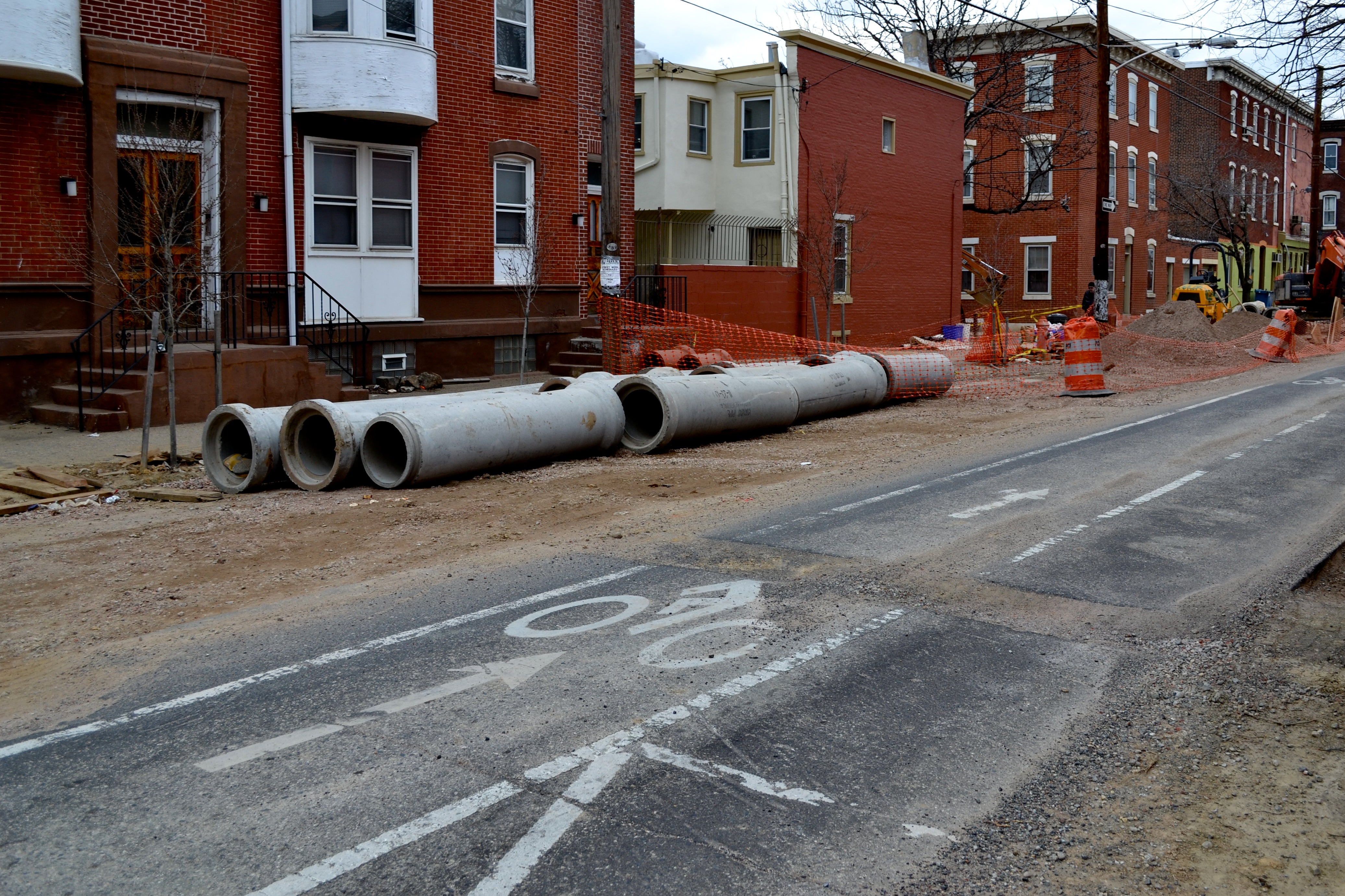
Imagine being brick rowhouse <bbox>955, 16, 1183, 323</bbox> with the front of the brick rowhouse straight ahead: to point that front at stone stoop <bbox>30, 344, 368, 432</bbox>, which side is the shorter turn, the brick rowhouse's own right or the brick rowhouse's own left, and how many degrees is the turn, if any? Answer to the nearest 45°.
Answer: approximately 45° to the brick rowhouse's own right

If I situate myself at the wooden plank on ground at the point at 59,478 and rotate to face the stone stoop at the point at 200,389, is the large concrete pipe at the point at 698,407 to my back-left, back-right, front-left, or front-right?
front-right

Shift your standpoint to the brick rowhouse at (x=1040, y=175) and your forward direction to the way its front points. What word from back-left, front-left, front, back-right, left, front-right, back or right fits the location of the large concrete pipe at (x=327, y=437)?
front-right

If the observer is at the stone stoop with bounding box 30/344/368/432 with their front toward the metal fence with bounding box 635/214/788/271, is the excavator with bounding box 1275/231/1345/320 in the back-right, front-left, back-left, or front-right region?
front-right

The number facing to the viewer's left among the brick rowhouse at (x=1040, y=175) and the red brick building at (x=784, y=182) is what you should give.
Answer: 0

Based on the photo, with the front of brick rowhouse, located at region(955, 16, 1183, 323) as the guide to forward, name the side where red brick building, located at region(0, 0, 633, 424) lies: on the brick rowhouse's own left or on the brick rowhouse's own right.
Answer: on the brick rowhouse's own right

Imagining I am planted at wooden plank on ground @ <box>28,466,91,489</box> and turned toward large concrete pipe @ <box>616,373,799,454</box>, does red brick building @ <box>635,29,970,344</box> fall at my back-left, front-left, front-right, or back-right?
front-left

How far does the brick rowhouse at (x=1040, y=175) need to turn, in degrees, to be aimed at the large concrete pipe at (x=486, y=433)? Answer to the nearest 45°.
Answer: approximately 45° to its right

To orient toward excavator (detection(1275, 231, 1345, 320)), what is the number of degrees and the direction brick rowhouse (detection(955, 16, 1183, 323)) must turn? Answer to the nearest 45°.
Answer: approximately 45° to its left
